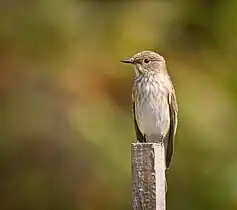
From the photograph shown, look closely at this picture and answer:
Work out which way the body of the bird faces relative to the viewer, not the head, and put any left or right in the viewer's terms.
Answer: facing the viewer and to the left of the viewer
